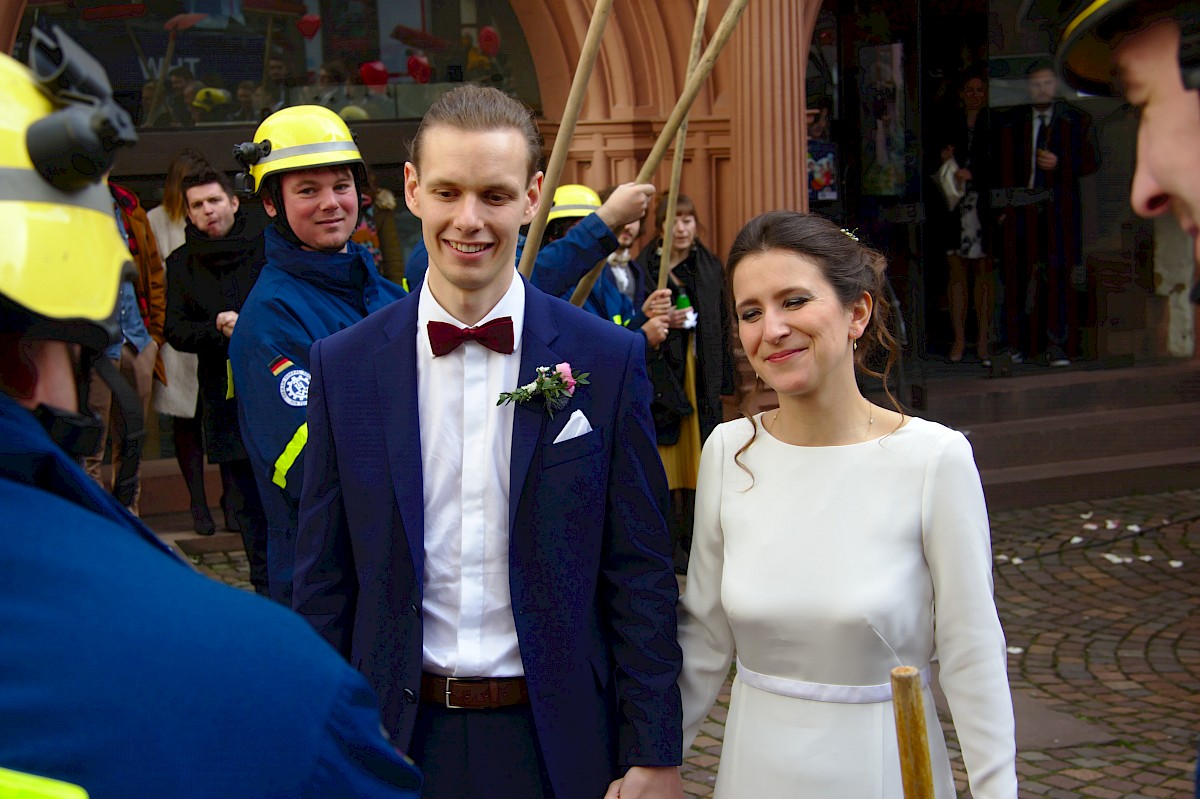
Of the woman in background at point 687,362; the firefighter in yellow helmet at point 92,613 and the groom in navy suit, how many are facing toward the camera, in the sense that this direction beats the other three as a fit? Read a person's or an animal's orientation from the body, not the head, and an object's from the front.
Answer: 2

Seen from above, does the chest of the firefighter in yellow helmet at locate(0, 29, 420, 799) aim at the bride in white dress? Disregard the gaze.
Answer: yes

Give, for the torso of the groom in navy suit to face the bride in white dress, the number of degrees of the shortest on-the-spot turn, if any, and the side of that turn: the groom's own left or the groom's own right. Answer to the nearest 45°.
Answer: approximately 90° to the groom's own left

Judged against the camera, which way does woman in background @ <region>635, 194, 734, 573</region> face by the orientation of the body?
toward the camera

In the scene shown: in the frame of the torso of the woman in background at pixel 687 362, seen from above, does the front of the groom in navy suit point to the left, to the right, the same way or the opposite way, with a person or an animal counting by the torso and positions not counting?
the same way

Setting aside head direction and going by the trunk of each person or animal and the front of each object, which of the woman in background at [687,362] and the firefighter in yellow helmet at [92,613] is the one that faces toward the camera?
the woman in background

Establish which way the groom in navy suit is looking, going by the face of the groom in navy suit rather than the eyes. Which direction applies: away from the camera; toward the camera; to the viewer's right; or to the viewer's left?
toward the camera

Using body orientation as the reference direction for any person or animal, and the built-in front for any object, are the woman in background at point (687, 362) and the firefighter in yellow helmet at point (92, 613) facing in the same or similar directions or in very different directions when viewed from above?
very different directions

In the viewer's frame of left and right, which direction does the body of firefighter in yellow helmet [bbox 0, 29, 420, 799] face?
facing away from the viewer and to the right of the viewer

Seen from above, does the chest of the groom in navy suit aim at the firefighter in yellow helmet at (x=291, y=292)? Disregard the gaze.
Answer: no

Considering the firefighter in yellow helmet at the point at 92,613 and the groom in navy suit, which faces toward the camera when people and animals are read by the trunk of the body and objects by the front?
the groom in navy suit

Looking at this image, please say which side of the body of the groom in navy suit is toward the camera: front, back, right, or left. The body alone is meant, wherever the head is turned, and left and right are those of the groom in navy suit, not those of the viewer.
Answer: front

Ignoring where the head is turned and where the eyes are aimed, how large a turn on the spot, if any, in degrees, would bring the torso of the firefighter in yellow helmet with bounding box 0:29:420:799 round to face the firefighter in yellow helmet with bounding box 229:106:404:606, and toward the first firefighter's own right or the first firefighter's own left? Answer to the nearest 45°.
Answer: approximately 45° to the first firefighter's own left

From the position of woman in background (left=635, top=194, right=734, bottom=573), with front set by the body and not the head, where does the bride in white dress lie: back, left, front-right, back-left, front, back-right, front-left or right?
front

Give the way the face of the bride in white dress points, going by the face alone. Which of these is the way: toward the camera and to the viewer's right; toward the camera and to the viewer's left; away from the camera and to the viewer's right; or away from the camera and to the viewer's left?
toward the camera and to the viewer's left

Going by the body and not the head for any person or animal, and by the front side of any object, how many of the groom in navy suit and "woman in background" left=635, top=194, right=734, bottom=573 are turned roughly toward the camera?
2

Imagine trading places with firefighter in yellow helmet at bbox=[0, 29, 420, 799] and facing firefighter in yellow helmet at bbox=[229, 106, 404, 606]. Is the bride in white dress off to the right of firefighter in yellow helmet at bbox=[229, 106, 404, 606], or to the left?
right

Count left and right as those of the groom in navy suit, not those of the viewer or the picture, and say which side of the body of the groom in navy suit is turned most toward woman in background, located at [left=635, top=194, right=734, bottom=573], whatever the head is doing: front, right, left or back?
back

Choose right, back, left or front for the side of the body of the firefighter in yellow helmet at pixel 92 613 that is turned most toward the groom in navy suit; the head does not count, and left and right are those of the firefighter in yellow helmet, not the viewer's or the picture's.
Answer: front

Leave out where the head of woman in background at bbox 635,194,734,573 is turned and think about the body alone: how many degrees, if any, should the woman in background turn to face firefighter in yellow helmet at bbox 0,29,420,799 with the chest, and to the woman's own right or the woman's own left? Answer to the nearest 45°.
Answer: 0° — they already face them
